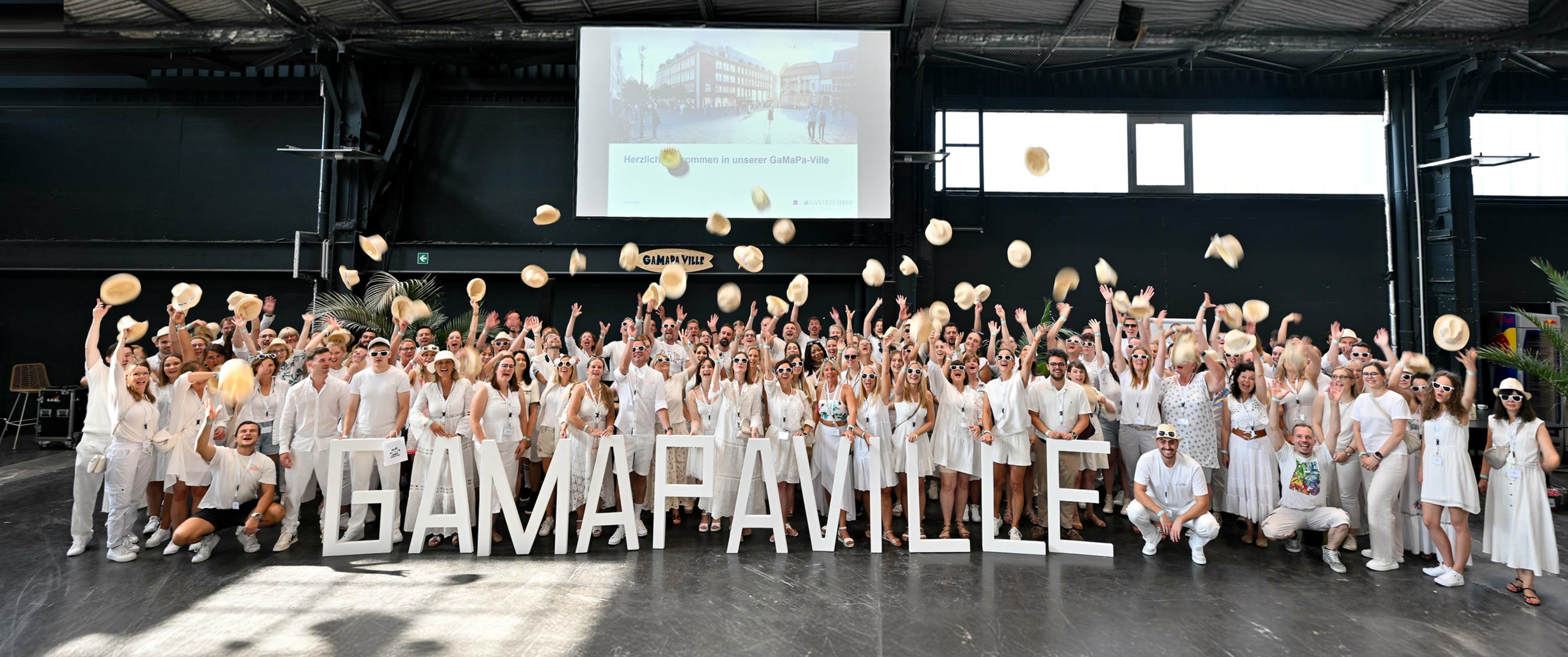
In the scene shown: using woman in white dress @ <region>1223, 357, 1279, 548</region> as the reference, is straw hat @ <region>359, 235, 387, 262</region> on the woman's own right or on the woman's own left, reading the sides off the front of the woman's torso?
on the woman's own right

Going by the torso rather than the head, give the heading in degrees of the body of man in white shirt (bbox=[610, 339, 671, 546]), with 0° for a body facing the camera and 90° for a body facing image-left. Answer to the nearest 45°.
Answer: approximately 0°

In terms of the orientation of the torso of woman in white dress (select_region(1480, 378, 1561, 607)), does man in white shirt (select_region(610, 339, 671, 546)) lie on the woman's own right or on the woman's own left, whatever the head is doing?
on the woman's own right

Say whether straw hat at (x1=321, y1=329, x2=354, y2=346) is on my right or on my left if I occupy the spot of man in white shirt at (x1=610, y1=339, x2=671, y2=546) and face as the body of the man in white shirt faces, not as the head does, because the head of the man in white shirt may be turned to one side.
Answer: on my right

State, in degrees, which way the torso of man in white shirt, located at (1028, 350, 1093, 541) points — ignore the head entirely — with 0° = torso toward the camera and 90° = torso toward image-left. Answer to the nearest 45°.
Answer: approximately 0°

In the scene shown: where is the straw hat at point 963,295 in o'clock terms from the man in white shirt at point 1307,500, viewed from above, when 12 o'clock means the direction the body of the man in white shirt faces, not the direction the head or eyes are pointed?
The straw hat is roughly at 4 o'clock from the man in white shirt.
